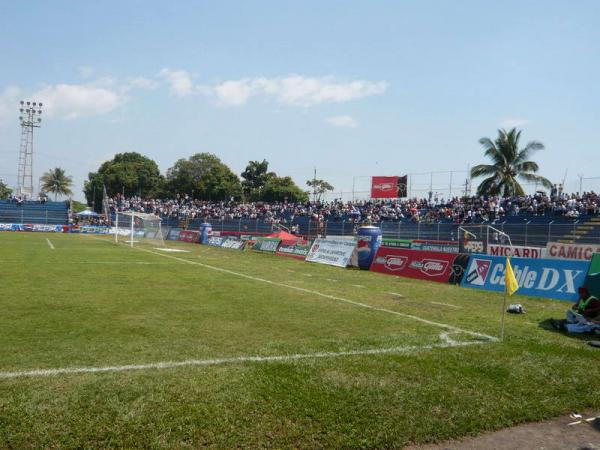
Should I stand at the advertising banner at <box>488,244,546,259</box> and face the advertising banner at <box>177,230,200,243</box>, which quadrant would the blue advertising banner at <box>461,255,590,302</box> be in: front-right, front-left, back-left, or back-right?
back-left

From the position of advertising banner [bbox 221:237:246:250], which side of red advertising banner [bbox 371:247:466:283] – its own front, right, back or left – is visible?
right

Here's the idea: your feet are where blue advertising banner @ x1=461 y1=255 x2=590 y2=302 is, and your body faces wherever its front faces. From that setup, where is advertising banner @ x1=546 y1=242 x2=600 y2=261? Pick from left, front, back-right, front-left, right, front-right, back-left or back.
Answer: back-right

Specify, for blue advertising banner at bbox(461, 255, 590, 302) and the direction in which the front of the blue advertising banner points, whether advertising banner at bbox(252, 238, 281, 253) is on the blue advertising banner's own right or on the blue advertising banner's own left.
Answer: on the blue advertising banner's own right

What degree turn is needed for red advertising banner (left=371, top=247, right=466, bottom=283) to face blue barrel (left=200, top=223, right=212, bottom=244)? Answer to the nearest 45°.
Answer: approximately 90° to its right

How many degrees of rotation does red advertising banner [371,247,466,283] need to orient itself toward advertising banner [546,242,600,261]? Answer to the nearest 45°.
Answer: approximately 180°

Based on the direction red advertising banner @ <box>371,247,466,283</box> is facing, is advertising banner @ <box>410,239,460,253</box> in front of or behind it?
behind

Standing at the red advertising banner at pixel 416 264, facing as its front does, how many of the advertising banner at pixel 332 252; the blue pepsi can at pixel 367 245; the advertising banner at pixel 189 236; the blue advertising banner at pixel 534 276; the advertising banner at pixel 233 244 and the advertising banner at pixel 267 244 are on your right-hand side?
5

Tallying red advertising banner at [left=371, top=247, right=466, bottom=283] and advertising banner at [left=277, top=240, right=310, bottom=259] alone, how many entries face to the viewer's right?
0

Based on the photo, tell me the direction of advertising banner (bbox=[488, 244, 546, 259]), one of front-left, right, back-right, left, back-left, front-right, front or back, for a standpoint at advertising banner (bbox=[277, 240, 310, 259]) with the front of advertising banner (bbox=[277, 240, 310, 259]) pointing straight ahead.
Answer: left

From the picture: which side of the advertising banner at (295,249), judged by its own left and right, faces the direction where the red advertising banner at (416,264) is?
left

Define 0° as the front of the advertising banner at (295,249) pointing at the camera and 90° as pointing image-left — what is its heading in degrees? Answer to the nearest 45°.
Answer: approximately 45°

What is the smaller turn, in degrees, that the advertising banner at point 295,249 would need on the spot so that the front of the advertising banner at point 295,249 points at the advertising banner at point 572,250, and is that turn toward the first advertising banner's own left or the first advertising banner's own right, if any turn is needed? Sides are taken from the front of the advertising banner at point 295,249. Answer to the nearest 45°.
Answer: approximately 90° to the first advertising banner's own left

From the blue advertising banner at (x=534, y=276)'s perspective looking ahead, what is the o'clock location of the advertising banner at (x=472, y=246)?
The advertising banner is roughly at 4 o'clock from the blue advertising banner.

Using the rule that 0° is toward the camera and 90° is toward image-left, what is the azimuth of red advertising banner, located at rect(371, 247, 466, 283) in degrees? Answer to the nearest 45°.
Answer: approximately 45°

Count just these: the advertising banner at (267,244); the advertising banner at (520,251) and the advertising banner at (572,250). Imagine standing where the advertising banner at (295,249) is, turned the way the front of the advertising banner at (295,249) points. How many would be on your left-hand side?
2
